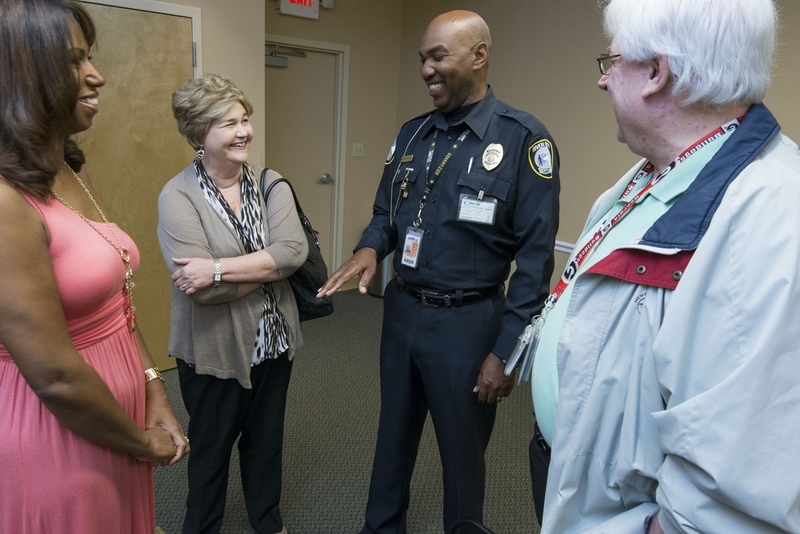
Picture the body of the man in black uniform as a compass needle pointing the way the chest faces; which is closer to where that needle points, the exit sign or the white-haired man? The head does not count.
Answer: the white-haired man

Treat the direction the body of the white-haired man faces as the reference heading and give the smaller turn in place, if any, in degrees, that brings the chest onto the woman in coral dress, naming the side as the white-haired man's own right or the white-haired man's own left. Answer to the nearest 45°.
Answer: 0° — they already face them

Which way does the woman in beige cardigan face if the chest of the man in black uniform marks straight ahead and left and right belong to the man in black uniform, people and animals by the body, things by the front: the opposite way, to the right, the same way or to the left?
to the left

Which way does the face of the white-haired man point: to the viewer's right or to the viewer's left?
to the viewer's left

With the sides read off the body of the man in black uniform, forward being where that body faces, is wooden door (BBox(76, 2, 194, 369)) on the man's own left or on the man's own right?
on the man's own right

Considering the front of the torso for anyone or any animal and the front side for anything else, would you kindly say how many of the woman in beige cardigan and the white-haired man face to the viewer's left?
1

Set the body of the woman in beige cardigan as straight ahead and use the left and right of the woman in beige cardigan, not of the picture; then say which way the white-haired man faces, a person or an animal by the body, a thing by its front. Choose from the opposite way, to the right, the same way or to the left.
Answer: the opposite way

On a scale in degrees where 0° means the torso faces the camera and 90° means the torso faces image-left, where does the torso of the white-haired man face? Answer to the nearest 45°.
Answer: approximately 90°

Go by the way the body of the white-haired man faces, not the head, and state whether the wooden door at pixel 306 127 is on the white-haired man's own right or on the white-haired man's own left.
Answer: on the white-haired man's own right
